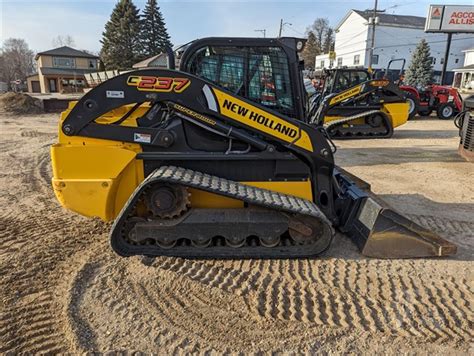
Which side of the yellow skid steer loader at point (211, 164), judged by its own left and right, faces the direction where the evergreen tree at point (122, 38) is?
left

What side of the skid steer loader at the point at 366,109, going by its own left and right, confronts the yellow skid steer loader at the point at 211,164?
left

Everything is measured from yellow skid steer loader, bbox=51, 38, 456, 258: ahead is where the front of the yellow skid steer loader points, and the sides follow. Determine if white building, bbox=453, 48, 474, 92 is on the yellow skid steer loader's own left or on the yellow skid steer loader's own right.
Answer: on the yellow skid steer loader's own left

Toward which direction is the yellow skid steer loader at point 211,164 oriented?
to the viewer's right

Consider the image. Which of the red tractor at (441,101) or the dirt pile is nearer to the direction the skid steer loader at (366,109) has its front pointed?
the dirt pile

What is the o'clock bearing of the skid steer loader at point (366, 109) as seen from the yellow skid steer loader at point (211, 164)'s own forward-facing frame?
The skid steer loader is roughly at 10 o'clock from the yellow skid steer loader.

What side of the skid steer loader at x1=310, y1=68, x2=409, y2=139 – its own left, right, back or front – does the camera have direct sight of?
left

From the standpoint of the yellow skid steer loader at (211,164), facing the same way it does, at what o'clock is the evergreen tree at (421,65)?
The evergreen tree is roughly at 10 o'clock from the yellow skid steer loader.

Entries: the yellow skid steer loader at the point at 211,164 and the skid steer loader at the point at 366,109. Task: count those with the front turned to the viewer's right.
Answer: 1
